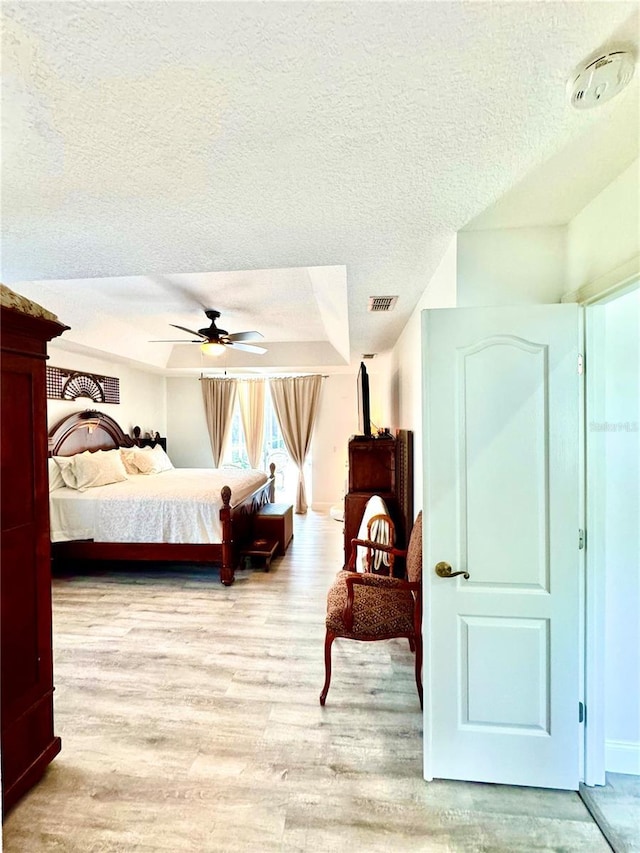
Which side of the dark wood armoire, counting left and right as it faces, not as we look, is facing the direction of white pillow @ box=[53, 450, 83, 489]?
left

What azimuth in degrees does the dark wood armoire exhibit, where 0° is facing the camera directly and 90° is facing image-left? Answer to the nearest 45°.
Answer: approximately 270°

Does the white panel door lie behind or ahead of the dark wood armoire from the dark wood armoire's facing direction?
ahead

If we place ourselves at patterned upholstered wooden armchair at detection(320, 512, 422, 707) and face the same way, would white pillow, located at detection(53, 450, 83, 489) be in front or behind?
in front

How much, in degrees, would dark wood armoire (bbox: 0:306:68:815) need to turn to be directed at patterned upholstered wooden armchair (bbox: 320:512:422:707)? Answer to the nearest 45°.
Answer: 0° — it already faces it

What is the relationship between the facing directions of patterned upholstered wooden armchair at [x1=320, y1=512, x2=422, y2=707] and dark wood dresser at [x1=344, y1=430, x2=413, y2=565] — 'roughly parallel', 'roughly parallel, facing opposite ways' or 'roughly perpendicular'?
roughly parallel

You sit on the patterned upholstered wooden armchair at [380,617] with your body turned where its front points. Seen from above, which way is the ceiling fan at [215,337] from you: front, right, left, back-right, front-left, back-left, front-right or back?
front-right

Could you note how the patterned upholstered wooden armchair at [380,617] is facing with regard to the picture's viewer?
facing to the left of the viewer

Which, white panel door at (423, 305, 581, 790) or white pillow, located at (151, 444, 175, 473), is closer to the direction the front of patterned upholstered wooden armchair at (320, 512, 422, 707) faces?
the white pillow

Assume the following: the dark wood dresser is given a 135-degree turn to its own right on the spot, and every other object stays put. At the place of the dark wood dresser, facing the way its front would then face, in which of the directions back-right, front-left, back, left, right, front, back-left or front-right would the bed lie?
back-left

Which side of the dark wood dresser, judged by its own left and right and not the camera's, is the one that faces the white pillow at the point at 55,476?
front

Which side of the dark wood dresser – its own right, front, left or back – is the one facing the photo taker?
left

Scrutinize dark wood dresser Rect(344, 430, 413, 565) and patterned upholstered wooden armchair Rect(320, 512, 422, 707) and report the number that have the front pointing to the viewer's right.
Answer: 0

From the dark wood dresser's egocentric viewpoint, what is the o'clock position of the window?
The window is roughly at 2 o'clock from the dark wood dresser.

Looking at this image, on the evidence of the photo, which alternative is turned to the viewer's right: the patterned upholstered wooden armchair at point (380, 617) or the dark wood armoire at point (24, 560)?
the dark wood armoire
